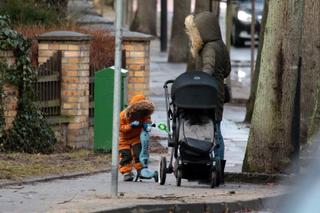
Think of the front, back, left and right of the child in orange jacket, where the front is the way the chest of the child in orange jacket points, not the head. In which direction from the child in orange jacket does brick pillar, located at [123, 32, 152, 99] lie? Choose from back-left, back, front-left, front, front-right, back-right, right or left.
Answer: back-left

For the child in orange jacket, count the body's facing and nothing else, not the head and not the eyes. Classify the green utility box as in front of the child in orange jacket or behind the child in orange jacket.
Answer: behind

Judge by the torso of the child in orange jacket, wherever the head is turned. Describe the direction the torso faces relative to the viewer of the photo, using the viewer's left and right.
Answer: facing the viewer and to the right of the viewer

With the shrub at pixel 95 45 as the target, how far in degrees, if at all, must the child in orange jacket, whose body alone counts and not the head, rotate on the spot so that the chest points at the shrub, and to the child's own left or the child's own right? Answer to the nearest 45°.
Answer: approximately 135° to the child's own left
